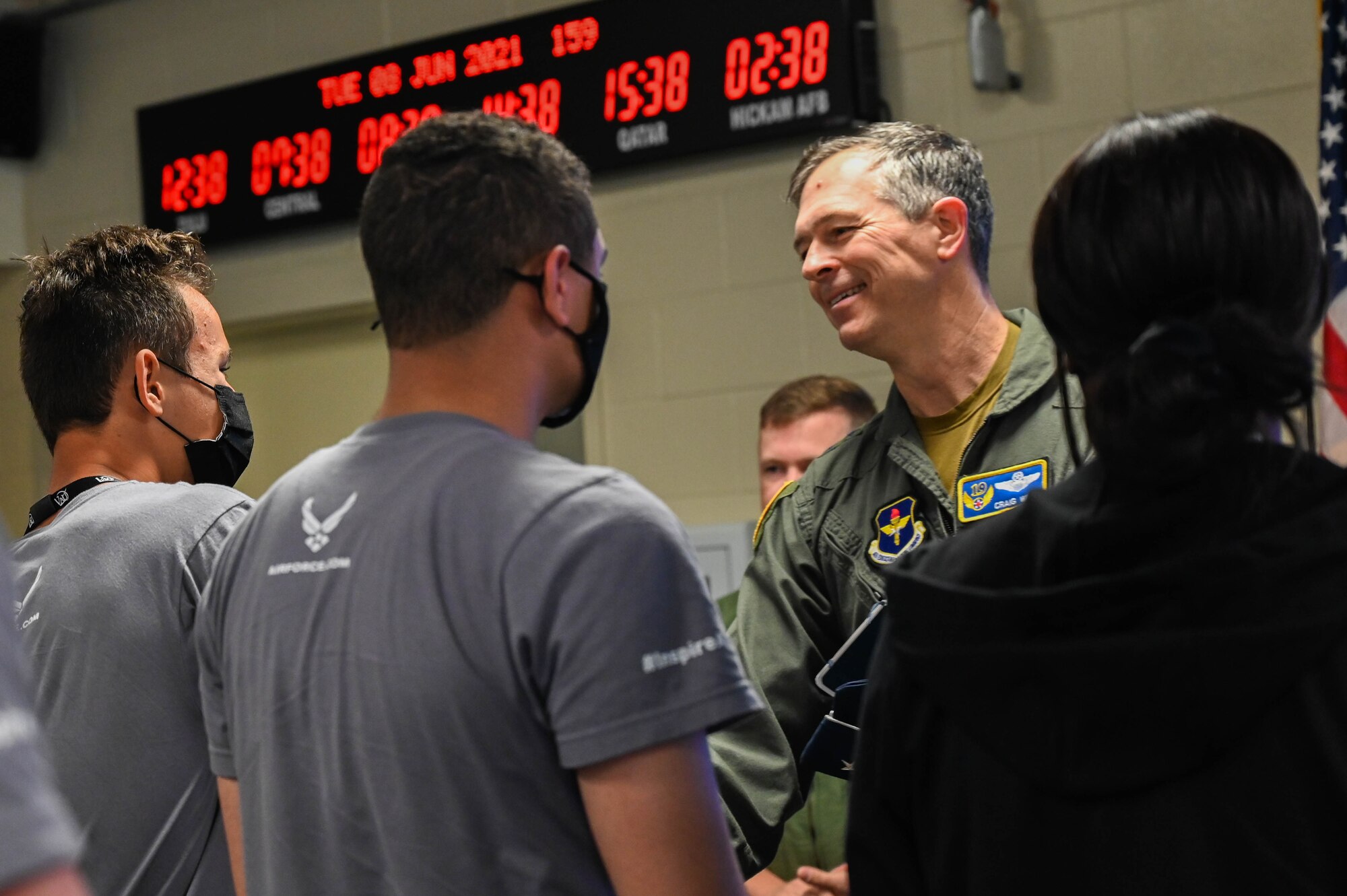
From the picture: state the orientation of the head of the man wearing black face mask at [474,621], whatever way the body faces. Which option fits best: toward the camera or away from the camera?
away from the camera

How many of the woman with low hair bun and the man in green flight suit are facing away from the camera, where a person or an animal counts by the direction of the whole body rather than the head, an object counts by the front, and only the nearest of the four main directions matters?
1

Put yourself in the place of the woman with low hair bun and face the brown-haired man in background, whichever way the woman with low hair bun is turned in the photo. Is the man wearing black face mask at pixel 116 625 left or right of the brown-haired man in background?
left

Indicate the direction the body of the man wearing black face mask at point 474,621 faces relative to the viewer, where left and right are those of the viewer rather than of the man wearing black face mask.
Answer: facing away from the viewer and to the right of the viewer

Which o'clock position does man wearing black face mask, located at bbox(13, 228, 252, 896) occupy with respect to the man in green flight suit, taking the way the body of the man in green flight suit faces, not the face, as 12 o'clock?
The man wearing black face mask is roughly at 1 o'clock from the man in green flight suit.

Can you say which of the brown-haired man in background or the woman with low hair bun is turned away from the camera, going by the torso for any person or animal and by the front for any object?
the woman with low hair bun

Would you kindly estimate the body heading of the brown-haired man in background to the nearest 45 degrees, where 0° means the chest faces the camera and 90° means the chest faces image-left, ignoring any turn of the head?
approximately 45°

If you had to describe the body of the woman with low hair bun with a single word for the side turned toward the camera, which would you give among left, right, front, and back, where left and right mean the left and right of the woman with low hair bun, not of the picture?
back

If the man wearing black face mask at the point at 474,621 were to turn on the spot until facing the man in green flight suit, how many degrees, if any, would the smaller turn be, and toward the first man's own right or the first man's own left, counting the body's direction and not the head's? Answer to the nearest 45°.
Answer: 0° — they already face them

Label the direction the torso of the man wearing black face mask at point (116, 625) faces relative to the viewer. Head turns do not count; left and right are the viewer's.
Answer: facing away from the viewer and to the right of the viewer

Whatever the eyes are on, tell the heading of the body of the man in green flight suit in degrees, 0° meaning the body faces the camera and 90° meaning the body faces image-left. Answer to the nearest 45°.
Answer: approximately 45°

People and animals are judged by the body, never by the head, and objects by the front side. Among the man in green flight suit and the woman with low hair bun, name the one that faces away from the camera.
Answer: the woman with low hair bun
